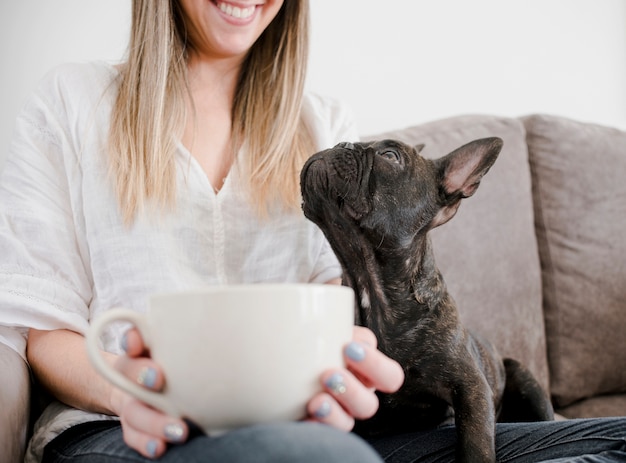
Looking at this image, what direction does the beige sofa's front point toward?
toward the camera

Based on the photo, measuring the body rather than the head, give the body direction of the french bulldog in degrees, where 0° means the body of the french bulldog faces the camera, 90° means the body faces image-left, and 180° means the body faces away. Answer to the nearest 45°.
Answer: approximately 45°

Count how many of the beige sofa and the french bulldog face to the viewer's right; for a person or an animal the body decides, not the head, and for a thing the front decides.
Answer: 0
